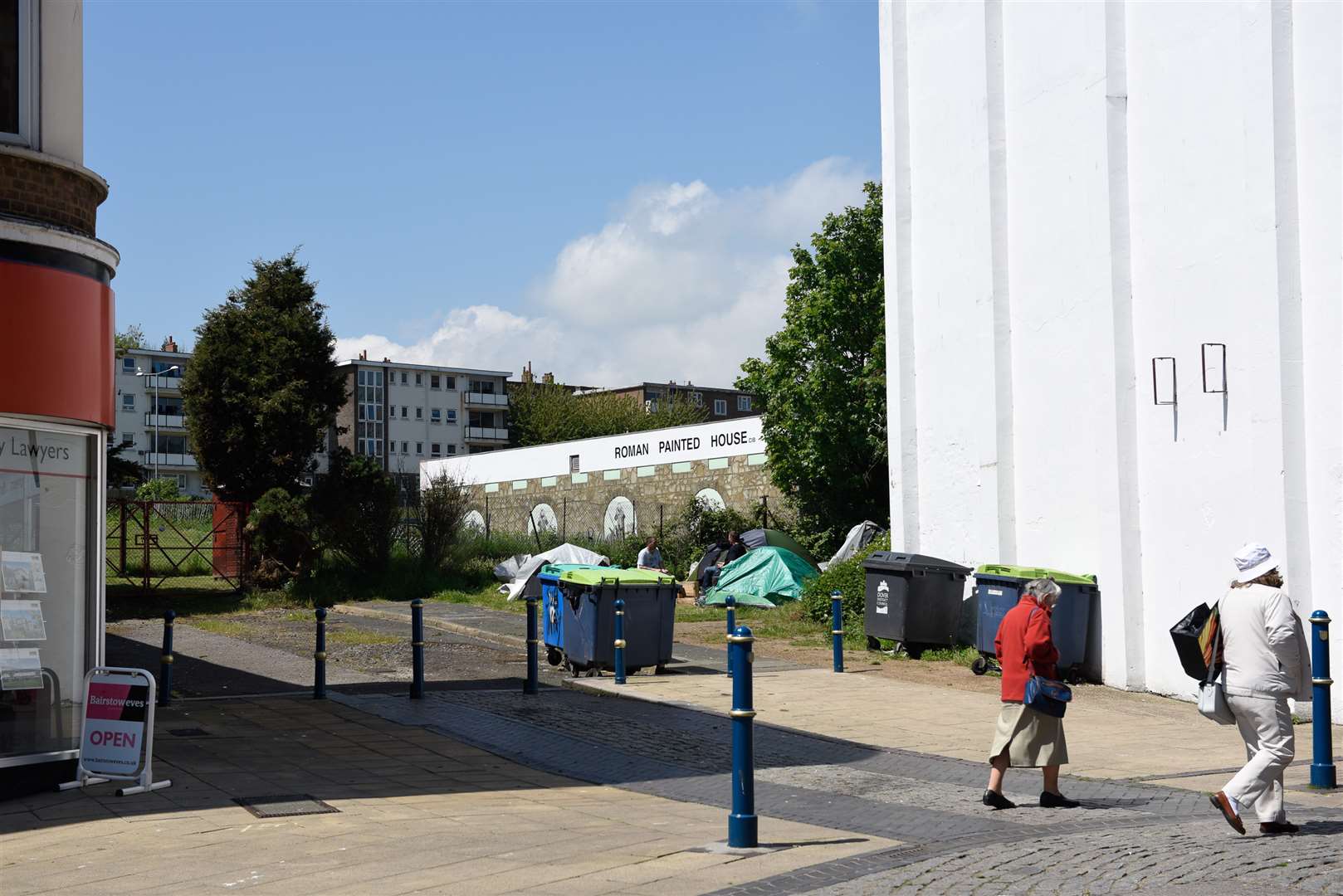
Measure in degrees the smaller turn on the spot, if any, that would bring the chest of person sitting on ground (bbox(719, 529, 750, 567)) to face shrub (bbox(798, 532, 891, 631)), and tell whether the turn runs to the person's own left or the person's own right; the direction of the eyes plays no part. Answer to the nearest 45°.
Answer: approximately 90° to the person's own left

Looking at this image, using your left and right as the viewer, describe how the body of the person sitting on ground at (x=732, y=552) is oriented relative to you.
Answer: facing to the left of the viewer

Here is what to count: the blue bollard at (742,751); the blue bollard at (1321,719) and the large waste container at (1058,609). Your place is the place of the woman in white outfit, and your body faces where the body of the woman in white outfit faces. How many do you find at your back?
1

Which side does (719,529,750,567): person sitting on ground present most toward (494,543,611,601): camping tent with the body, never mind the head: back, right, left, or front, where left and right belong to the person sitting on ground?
front

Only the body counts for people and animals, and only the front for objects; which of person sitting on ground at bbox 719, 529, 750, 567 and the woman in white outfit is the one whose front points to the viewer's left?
the person sitting on ground

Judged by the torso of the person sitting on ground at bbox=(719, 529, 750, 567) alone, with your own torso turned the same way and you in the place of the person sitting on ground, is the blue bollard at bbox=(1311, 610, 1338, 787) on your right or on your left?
on your left

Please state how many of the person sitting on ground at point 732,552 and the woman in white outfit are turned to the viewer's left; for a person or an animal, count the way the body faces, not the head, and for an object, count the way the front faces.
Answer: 1

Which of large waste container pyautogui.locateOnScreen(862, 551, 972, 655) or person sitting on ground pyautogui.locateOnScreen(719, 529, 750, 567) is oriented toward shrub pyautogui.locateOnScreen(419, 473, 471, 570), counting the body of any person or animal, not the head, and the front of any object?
the person sitting on ground

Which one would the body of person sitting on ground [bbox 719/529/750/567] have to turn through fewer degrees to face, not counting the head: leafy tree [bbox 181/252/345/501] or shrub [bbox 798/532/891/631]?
the leafy tree

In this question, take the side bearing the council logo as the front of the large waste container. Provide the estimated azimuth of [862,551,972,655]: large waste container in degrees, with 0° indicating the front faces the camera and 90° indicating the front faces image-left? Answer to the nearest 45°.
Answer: approximately 45°

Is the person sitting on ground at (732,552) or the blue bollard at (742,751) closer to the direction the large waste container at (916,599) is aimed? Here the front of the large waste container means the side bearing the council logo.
the blue bollard

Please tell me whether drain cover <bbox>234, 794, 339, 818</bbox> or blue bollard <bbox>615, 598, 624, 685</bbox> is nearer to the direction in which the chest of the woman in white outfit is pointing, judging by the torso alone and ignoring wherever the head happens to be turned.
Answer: the blue bollard
